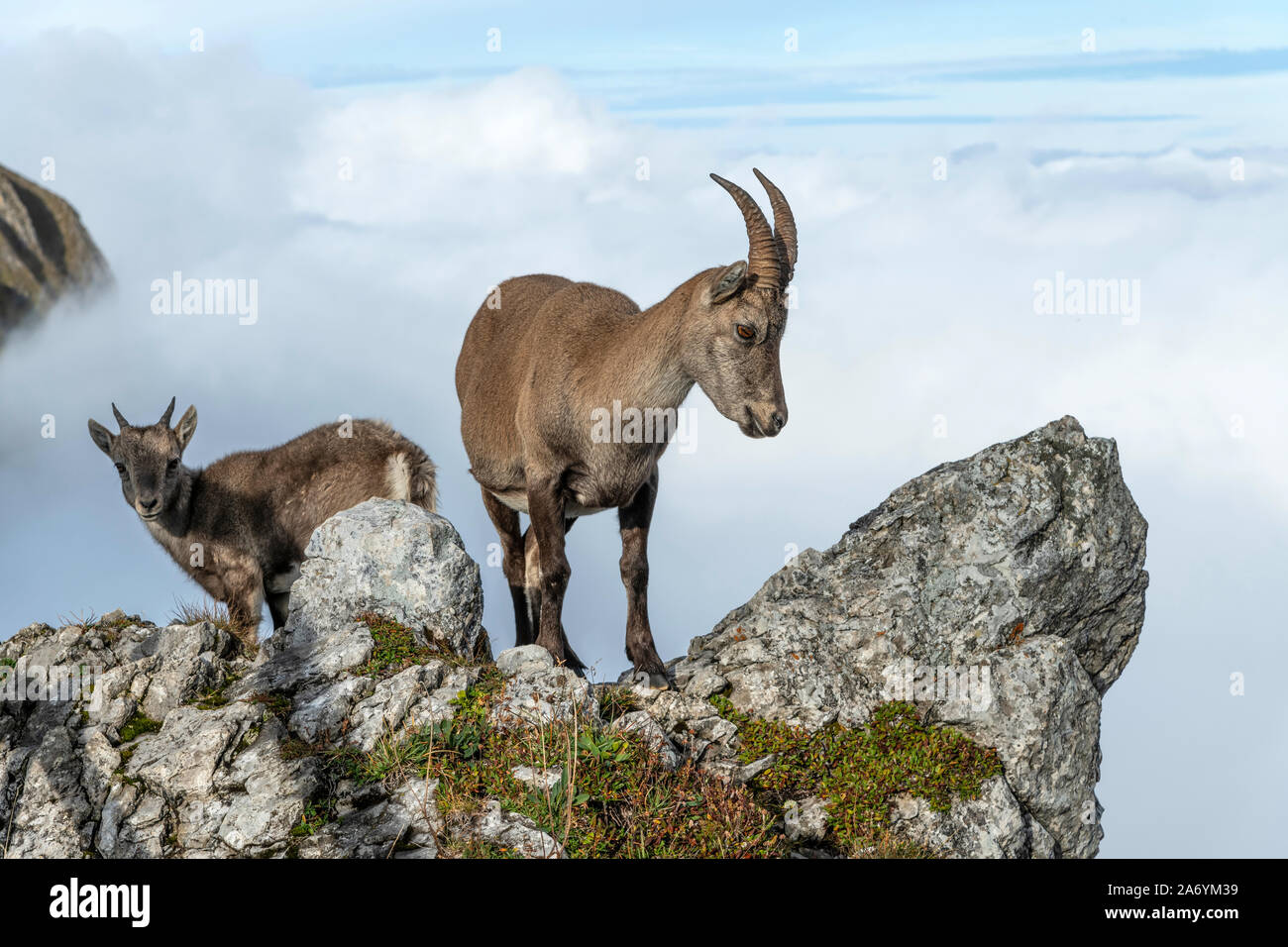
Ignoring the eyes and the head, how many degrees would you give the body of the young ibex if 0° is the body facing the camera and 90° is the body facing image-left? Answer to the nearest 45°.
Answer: approximately 90°

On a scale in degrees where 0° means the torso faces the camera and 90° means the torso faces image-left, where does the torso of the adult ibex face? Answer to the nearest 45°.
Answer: approximately 315°

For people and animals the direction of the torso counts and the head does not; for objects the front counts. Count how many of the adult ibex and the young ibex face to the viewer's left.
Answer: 1

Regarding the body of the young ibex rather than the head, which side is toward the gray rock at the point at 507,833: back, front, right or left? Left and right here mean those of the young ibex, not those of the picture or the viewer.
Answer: left

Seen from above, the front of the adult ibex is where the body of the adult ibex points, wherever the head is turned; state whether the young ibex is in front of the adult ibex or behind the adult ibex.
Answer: behind

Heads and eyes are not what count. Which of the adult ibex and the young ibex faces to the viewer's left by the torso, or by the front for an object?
the young ibex
